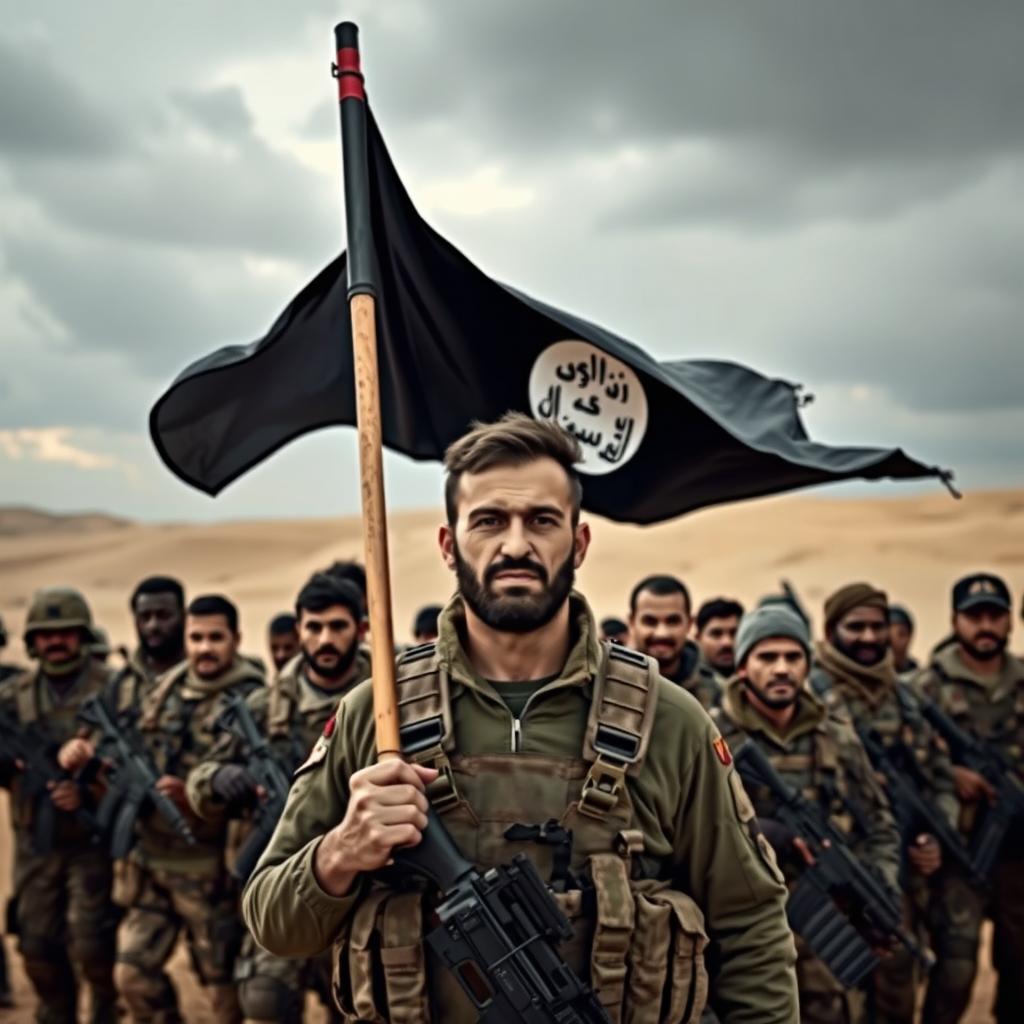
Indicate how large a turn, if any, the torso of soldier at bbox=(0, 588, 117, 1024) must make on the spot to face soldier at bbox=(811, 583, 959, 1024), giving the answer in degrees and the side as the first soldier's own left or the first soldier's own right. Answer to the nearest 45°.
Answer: approximately 45° to the first soldier's own left

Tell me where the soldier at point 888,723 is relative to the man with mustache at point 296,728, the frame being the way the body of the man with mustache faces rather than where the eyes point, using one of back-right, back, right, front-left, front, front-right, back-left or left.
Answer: left

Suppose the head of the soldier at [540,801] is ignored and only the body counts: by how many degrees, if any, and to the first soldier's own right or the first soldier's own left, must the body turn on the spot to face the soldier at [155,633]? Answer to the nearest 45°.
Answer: approximately 135° to the first soldier's own right

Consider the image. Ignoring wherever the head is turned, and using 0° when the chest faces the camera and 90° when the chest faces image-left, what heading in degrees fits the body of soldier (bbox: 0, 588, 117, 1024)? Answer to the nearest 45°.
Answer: approximately 0°

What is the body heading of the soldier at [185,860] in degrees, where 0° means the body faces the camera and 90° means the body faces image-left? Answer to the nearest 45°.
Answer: approximately 0°

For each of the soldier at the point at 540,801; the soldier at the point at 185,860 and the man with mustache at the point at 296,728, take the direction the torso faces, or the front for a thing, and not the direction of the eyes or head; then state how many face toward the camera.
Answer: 3

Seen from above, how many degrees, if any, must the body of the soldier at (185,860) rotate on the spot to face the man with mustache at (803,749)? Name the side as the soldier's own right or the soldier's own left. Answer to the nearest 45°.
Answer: approximately 45° to the soldier's own left
